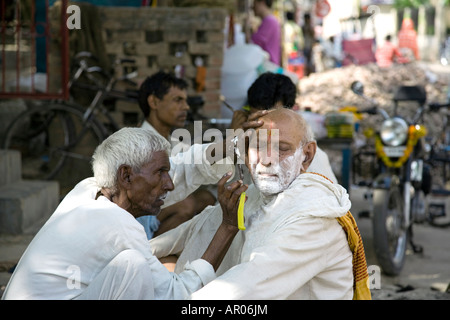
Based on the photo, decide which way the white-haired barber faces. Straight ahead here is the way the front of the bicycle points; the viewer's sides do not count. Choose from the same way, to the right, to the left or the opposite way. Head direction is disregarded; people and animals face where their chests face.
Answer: the opposite way

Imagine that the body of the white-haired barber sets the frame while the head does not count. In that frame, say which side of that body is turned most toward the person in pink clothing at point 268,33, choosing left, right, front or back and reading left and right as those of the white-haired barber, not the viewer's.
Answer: left

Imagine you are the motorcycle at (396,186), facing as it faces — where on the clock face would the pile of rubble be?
The pile of rubble is roughly at 6 o'clock from the motorcycle.

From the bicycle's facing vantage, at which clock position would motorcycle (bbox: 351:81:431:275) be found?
The motorcycle is roughly at 7 o'clock from the bicycle.

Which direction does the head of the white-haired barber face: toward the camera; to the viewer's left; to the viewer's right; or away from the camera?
to the viewer's right

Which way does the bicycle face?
to the viewer's left
